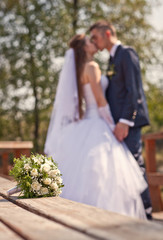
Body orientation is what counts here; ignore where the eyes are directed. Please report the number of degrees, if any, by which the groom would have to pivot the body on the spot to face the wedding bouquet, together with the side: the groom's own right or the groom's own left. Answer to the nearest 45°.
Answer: approximately 90° to the groom's own left

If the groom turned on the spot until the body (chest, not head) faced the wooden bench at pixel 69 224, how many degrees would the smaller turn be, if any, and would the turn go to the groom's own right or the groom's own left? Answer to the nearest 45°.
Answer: approximately 90° to the groom's own left

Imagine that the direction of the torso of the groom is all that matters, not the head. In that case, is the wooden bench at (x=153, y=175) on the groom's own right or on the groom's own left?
on the groom's own right

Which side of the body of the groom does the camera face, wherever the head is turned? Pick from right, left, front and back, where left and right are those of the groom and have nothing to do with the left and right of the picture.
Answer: left

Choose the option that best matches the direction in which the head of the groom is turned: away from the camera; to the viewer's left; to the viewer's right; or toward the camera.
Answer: to the viewer's left

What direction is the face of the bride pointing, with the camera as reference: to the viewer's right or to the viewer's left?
to the viewer's right
